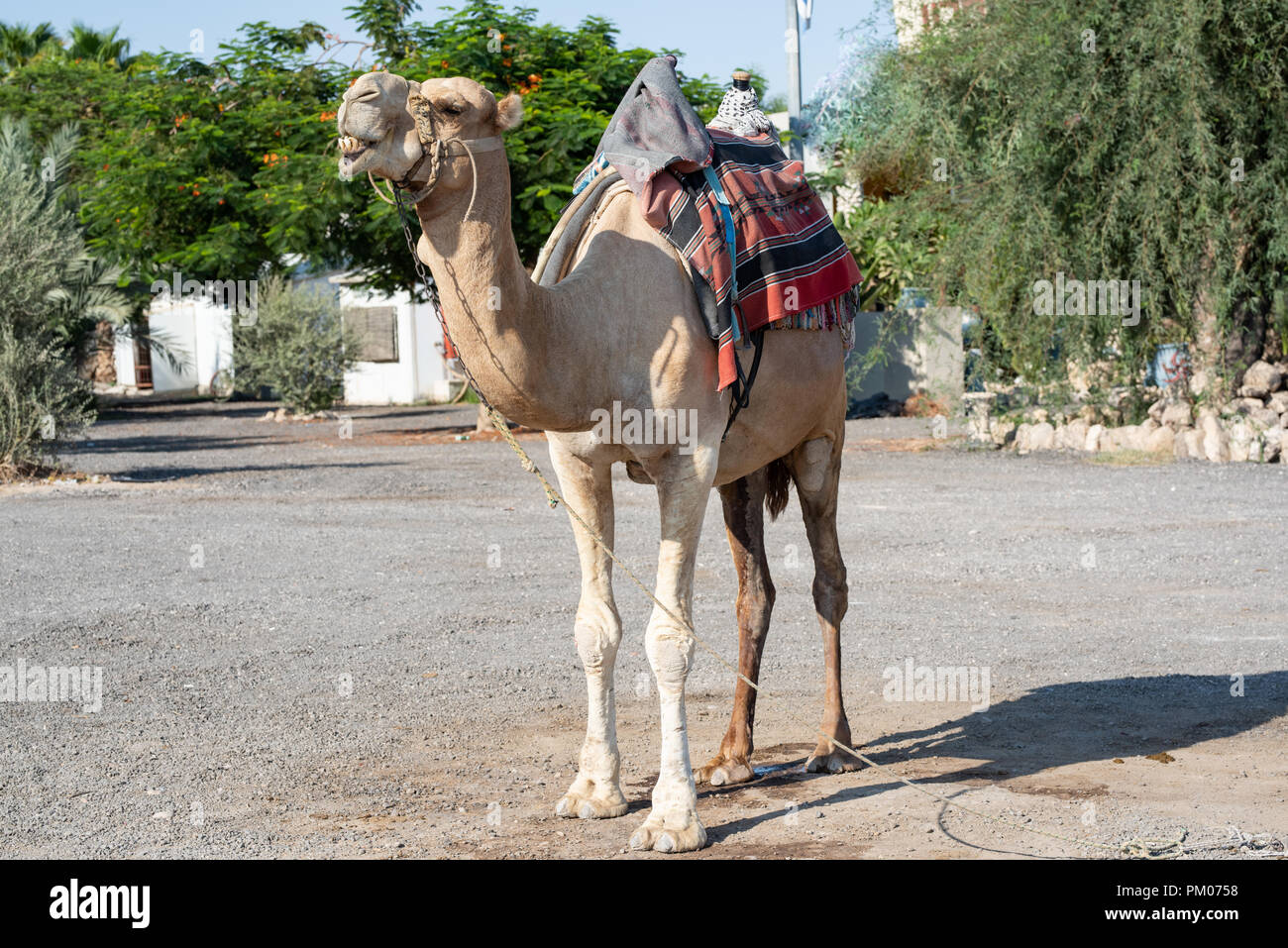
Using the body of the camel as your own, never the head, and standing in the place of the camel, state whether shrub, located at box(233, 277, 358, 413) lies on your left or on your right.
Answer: on your right

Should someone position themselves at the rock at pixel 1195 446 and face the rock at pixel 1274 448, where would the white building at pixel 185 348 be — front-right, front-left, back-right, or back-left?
back-left

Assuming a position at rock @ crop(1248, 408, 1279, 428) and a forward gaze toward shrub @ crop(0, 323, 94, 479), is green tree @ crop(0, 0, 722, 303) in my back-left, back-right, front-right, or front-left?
front-right

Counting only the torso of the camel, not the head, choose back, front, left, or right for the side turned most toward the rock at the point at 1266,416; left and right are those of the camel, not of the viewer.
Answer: back

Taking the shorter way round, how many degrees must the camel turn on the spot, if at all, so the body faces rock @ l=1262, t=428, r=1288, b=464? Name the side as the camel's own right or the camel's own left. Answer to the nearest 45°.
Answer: approximately 180°

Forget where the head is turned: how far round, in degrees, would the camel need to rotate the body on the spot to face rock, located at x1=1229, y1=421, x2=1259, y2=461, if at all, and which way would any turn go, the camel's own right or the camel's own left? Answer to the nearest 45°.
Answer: approximately 180°

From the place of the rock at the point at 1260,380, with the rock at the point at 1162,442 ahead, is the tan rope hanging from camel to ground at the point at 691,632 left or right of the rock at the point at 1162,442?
left

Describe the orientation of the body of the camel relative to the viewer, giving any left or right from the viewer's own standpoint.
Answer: facing the viewer and to the left of the viewer

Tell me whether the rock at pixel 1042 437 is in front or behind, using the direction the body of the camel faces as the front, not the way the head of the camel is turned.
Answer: behind

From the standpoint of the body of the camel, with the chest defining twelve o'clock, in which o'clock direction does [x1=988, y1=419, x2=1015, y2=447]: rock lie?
The rock is roughly at 5 o'clock from the camel.

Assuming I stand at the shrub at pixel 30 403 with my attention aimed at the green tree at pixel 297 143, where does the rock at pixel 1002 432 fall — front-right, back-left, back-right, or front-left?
front-right

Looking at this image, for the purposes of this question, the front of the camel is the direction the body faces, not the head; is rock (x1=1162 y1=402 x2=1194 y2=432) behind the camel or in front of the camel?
behind
